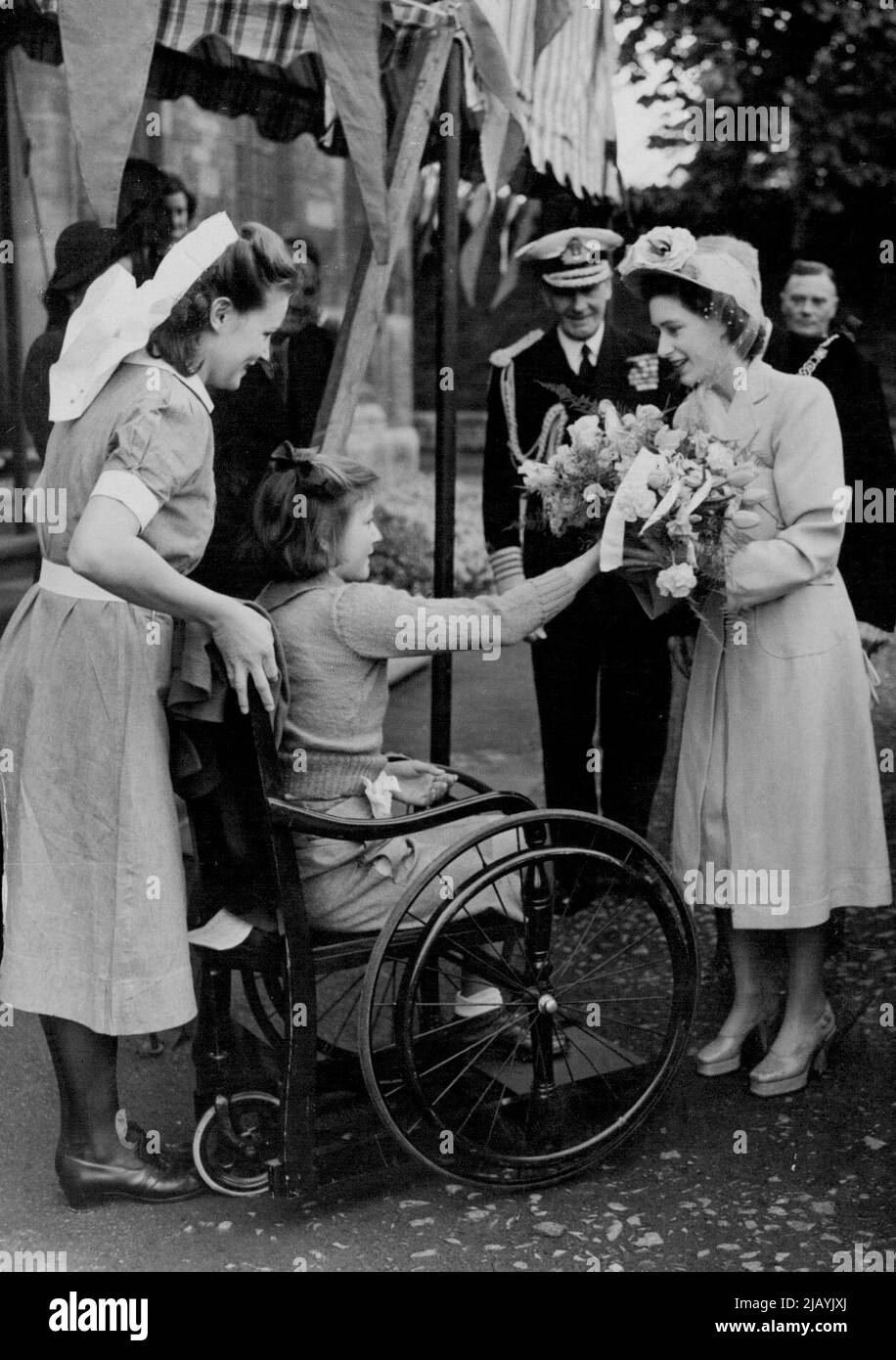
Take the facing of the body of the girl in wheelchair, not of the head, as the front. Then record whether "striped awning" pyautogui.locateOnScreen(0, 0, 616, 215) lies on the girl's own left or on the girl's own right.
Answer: on the girl's own left

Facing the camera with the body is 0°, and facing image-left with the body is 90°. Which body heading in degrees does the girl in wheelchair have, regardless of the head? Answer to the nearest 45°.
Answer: approximately 270°

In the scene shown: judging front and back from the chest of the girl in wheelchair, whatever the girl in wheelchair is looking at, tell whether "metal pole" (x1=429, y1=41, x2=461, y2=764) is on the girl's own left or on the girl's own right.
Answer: on the girl's own left

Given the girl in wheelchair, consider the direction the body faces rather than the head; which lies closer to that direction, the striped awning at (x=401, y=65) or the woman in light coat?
the woman in light coat

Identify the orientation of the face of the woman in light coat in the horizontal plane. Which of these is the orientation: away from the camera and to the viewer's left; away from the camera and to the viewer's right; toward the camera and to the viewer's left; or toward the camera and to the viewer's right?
toward the camera and to the viewer's left

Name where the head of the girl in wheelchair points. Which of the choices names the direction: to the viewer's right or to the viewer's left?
to the viewer's right
